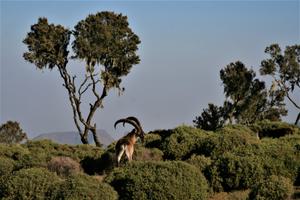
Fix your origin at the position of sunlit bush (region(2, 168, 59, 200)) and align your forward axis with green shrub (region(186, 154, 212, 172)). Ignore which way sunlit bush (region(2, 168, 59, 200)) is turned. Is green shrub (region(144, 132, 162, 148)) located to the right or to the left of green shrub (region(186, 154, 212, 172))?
left

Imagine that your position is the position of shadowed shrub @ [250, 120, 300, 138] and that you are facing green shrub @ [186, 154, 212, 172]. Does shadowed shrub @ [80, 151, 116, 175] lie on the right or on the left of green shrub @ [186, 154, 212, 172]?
right

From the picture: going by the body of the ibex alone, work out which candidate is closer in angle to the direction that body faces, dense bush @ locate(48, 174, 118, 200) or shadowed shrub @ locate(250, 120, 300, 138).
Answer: the shadowed shrub
